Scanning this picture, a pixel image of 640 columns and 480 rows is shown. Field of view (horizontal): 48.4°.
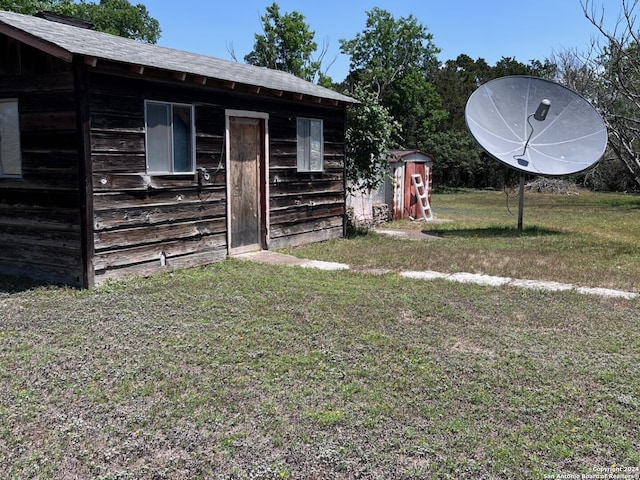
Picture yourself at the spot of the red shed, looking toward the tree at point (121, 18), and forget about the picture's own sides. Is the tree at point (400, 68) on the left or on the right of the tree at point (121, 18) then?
right

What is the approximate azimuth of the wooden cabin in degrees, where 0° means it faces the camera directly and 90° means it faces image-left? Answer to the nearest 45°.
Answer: approximately 315°

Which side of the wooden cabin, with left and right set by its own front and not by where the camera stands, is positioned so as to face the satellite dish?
left

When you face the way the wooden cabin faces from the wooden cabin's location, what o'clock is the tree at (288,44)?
The tree is roughly at 8 o'clock from the wooden cabin.

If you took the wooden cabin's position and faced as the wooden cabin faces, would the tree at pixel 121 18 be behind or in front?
behind

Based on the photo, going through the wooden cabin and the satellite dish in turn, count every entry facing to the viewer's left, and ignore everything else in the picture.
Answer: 0

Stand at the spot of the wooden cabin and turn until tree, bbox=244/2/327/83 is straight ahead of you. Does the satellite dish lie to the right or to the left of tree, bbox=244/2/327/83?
right

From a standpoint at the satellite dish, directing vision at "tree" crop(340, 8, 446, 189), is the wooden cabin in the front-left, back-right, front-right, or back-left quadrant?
back-left

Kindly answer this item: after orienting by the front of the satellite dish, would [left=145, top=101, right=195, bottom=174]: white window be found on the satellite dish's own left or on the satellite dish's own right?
on the satellite dish's own right

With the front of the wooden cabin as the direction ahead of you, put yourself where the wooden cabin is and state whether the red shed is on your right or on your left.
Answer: on your left

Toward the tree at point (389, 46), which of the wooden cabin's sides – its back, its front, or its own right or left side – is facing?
left
